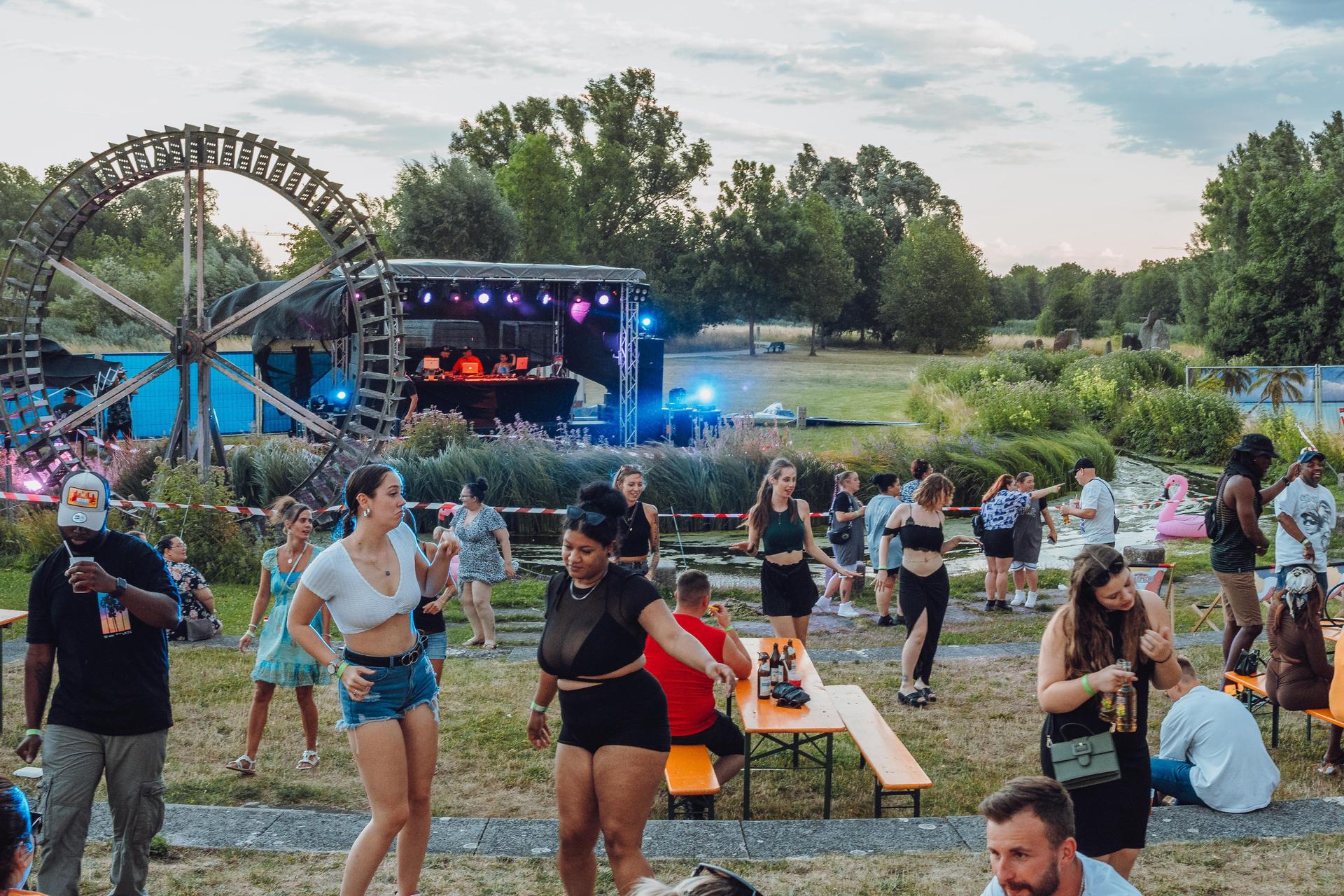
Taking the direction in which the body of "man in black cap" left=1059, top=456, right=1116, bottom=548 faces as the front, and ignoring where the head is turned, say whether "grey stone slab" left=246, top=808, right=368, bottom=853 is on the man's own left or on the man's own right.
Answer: on the man's own left

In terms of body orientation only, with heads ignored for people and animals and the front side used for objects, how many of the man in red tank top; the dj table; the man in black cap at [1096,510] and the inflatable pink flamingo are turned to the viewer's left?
2

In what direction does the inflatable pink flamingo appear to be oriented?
to the viewer's left

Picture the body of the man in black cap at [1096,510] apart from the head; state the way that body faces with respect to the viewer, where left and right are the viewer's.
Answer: facing to the left of the viewer

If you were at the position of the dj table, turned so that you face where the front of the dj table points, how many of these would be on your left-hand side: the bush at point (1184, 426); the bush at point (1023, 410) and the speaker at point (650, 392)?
3

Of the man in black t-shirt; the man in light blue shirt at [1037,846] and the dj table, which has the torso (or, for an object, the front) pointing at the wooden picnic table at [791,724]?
the dj table

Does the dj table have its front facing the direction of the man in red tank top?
yes

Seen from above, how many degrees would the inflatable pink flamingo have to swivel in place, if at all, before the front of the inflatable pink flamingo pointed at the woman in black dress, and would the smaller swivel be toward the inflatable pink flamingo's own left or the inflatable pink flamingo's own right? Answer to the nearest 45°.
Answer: approximately 90° to the inflatable pink flamingo's own left

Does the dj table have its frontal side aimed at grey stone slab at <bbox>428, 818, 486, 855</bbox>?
yes
